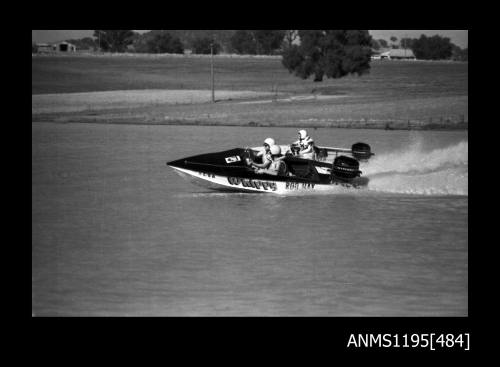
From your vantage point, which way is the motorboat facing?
to the viewer's left
